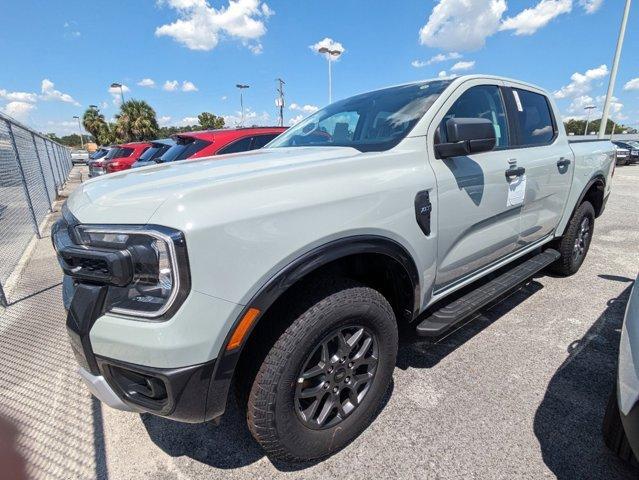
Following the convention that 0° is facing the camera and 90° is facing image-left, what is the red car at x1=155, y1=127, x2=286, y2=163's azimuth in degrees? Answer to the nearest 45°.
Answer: approximately 225°

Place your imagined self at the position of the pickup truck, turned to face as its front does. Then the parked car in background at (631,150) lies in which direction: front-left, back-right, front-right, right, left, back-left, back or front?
back

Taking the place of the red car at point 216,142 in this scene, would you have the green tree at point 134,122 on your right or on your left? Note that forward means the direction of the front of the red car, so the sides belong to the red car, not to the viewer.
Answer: on your left

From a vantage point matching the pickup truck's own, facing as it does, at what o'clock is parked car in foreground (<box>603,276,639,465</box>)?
The parked car in foreground is roughly at 8 o'clock from the pickup truck.

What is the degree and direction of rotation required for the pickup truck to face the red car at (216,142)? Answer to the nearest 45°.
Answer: approximately 135° to its right

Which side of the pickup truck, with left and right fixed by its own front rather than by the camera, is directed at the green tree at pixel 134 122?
right

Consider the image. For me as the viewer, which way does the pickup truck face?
facing the viewer and to the left of the viewer

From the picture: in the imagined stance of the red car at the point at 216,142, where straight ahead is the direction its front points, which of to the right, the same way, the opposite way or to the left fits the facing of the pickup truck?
the opposite way

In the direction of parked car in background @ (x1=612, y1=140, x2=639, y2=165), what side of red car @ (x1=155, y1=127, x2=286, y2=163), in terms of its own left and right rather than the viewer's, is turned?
front
